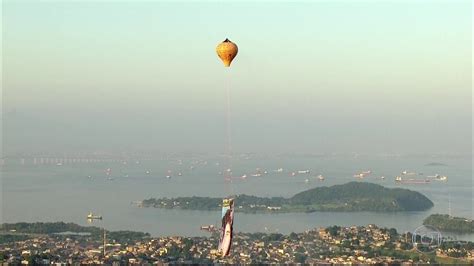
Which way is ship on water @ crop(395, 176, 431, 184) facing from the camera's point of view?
to the viewer's right

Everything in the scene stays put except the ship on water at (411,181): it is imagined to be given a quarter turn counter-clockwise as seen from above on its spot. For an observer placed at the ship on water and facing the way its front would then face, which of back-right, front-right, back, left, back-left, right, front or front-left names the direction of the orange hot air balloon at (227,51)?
back
